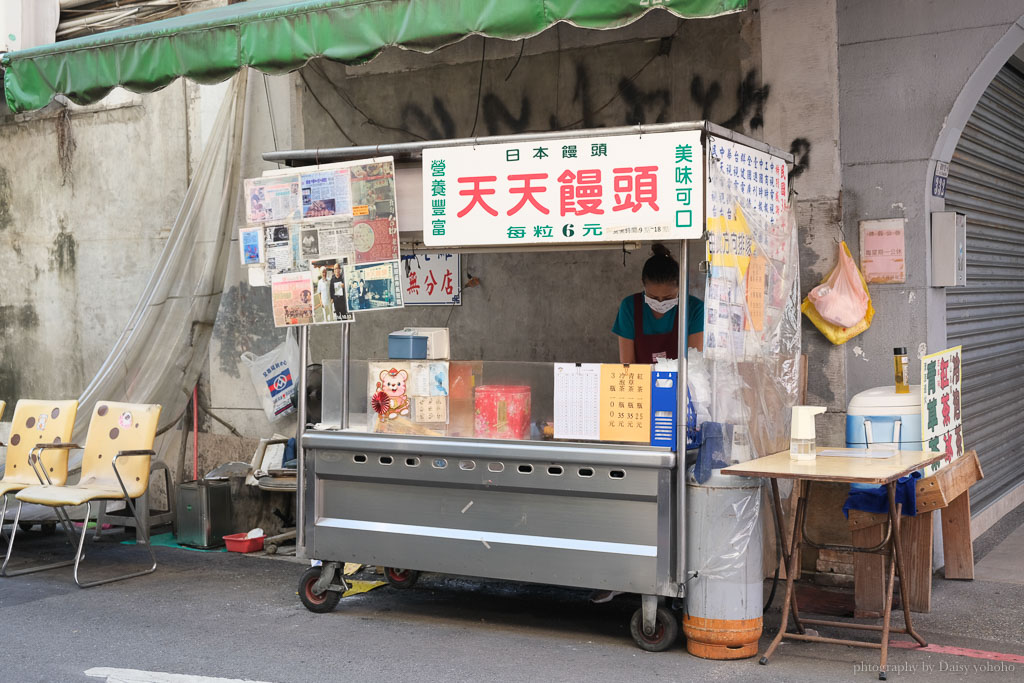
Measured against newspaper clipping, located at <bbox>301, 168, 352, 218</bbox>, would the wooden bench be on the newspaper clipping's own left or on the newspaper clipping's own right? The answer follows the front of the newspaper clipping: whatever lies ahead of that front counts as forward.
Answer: on the newspaper clipping's own left

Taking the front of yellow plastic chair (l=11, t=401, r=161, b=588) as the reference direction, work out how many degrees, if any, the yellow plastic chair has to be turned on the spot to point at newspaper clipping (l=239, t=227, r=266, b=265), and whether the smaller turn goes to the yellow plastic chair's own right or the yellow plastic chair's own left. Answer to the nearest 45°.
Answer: approximately 90° to the yellow plastic chair's own left

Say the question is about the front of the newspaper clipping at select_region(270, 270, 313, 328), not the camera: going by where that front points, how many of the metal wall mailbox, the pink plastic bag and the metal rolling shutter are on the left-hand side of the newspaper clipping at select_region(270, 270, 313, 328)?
3

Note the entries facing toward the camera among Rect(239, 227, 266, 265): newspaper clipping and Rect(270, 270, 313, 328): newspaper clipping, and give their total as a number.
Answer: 2

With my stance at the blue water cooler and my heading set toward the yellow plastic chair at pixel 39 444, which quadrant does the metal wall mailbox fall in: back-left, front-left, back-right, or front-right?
back-right
